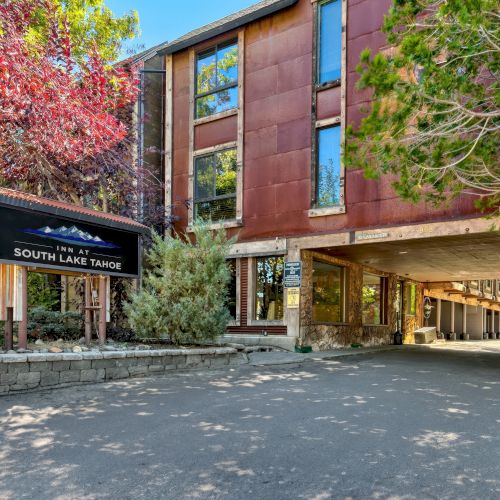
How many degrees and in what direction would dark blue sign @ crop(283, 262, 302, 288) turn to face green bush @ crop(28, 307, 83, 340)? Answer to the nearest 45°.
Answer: approximately 45° to its right

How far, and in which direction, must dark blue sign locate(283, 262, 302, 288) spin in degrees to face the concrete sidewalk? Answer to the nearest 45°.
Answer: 0° — it already faces it

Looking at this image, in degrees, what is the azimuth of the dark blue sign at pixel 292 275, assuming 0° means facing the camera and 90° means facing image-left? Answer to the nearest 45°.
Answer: approximately 0°
